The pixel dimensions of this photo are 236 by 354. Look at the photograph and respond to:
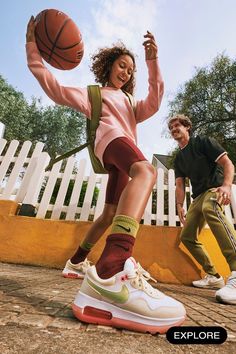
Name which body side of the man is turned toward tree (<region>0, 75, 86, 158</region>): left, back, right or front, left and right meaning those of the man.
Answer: right

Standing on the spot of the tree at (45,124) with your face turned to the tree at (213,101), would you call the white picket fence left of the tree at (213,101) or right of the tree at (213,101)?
right

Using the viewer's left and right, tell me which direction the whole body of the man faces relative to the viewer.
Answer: facing the viewer and to the left of the viewer

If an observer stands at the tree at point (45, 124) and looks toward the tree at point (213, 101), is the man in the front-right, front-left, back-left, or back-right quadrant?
front-right
